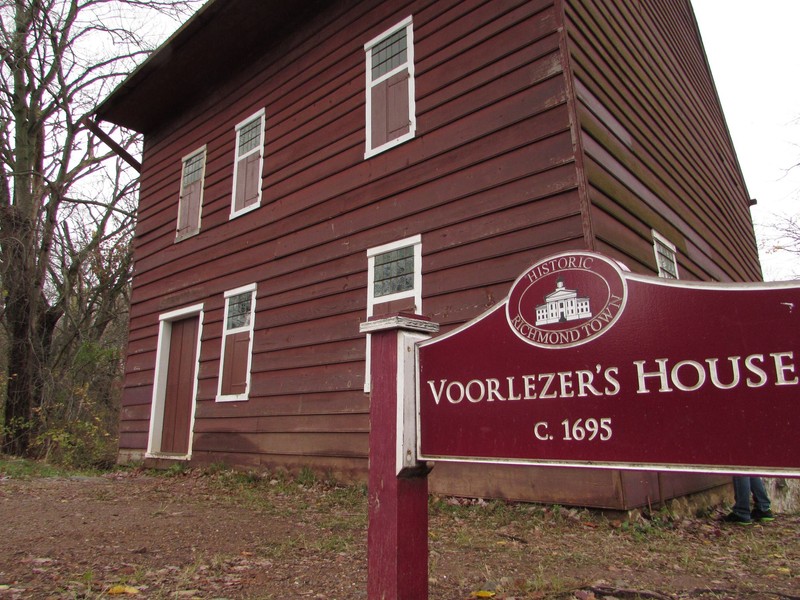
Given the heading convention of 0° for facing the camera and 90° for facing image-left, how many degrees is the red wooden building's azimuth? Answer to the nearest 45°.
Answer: approximately 45°

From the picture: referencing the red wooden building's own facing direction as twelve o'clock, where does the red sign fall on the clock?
The red sign is roughly at 10 o'clock from the red wooden building.
